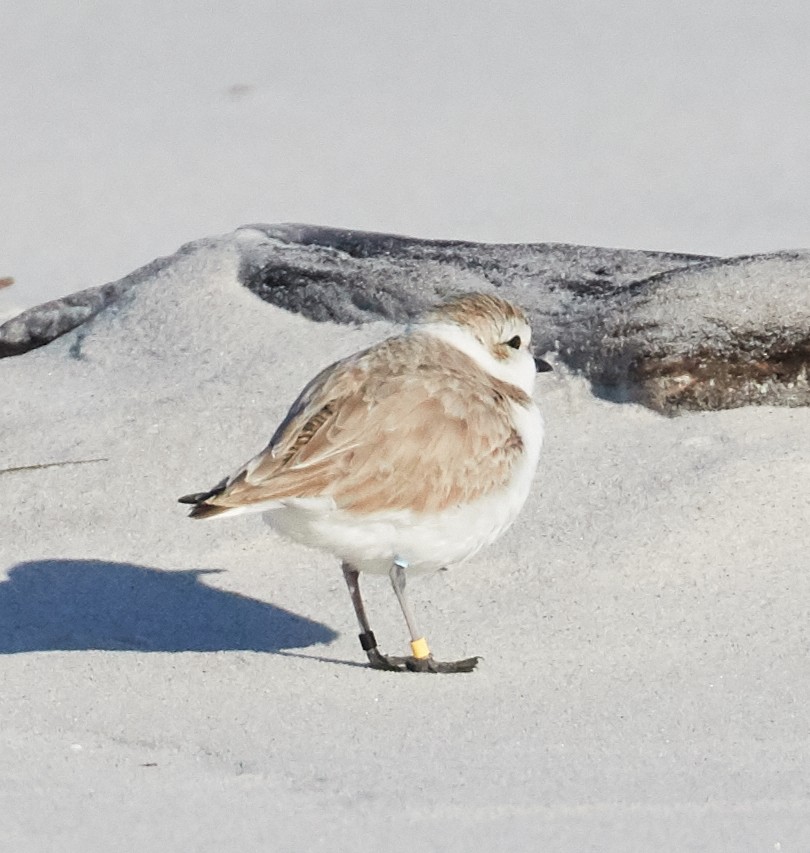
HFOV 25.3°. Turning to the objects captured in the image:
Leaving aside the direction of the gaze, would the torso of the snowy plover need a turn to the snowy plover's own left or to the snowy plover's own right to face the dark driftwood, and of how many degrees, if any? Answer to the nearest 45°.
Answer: approximately 90° to the snowy plover's own left

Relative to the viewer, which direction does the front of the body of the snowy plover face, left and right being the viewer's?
facing to the right of the viewer
